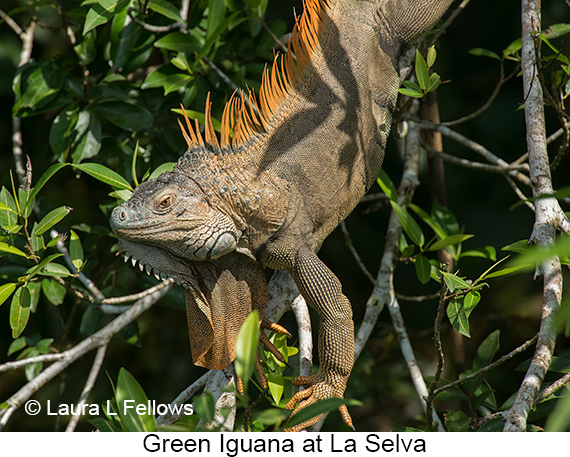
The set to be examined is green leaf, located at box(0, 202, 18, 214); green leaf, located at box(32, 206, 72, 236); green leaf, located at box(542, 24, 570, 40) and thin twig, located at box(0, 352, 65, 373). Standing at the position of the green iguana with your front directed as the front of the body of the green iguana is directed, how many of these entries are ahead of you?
3

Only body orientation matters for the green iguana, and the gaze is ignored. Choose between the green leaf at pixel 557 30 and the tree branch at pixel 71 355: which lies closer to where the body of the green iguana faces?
the tree branch

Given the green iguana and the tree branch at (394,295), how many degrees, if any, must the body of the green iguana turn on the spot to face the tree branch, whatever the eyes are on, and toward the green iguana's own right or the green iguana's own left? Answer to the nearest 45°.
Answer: approximately 135° to the green iguana's own right

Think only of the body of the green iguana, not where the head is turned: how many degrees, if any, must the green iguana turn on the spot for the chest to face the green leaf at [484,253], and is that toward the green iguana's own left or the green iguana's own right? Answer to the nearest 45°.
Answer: approximately 135° to the green iguana's own right

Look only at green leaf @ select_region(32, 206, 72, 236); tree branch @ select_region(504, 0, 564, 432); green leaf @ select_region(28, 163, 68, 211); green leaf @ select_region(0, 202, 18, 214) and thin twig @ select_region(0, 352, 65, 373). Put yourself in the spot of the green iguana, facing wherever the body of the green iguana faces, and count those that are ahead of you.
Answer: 4

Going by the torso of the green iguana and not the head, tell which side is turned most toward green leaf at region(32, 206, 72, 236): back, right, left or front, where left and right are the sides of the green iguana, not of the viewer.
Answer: front

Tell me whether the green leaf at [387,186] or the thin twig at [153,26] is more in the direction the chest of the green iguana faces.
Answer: the thin twig

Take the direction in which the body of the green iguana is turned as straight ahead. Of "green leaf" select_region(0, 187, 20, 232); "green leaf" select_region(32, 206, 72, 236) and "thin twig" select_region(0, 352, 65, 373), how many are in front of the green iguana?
3

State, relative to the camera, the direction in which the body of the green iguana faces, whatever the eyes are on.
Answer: to the viewer's left

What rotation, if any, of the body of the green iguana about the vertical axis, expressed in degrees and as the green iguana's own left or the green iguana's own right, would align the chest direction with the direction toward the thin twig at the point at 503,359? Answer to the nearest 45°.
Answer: approximately 135° to the green iguana's own left

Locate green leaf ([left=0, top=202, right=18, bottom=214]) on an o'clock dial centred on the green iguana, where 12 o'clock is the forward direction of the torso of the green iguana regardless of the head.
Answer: The green leaf is roughly at 12 o'clock from the green iguana.
